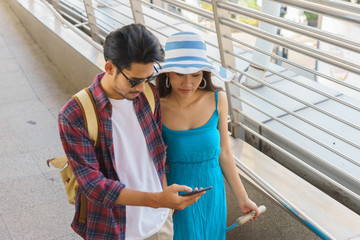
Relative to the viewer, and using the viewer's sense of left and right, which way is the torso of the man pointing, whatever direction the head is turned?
facing the viewer and to the right of the viewer

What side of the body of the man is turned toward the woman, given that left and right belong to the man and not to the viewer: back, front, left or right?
left

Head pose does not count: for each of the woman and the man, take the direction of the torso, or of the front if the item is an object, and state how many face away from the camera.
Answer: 0

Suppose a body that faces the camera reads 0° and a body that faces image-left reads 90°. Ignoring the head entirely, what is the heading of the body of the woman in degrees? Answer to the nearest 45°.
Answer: approximately 0°
